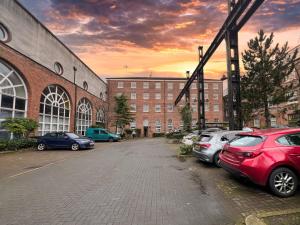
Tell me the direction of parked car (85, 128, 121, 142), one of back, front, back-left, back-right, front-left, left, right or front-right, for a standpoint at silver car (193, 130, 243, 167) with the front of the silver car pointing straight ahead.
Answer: left

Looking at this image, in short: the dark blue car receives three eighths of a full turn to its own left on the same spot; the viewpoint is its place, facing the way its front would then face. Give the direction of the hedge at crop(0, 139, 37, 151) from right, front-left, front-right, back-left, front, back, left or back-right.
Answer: left

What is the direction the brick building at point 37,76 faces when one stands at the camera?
facing the viewer and to the right of the viewer

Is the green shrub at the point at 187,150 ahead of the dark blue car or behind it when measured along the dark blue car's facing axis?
ahead

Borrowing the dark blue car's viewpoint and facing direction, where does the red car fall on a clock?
The red car is roughly at 1 o'clock from the dark blue car.

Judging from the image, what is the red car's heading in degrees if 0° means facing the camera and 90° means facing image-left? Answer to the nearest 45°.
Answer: approximately 225°

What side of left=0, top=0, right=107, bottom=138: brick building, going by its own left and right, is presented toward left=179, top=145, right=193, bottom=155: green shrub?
front

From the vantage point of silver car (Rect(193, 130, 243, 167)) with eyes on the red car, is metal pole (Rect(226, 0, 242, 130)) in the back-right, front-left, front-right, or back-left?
back-left

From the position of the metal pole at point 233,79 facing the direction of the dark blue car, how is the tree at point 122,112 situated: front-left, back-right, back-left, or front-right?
front-right

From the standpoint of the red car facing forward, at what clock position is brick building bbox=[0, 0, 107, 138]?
The brick building is roughly at 8 o'clock from the red car.

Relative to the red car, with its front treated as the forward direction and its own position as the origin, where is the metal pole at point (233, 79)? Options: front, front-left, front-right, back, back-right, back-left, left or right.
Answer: front-left

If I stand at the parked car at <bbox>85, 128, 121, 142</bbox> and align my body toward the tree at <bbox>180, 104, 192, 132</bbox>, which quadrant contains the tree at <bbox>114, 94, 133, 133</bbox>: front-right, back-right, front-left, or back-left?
front-left

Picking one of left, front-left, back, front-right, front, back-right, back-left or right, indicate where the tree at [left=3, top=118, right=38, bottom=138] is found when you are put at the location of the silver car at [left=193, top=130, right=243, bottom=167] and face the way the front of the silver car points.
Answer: back-left

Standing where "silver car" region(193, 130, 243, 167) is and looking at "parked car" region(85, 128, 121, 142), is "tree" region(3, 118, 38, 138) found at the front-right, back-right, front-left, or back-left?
front-left

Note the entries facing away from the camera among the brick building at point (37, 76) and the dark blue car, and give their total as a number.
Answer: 0

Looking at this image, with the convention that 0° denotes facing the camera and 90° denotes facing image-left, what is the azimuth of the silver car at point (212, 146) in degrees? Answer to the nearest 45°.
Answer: approximately 225°
